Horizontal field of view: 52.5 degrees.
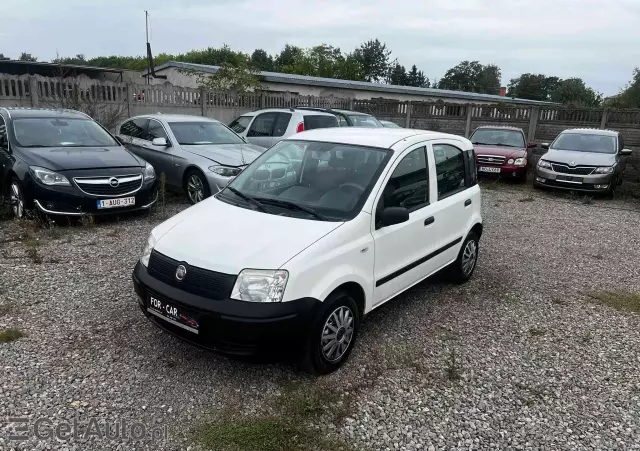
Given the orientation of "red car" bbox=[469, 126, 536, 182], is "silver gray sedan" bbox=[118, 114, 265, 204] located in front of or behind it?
in front

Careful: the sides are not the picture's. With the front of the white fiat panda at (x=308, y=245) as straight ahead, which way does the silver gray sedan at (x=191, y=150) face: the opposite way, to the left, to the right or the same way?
to the left

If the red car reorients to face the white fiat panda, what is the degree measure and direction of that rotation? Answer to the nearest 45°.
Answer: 0° — it already faces it

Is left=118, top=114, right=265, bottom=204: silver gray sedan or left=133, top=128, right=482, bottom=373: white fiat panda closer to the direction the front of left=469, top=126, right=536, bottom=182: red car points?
the white fiat panda

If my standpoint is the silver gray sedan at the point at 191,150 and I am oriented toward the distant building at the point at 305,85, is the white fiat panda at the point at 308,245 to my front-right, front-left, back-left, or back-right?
back-right

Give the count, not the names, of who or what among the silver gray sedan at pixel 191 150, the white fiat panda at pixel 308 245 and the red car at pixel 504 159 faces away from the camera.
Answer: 0

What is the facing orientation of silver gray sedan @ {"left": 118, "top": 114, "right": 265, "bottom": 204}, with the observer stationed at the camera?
facing the viewer and to the right of the viewer

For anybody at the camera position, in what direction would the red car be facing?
facing the viewer

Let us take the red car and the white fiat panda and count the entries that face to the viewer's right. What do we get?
0

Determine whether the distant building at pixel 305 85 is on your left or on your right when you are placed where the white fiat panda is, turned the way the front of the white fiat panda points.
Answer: on your right

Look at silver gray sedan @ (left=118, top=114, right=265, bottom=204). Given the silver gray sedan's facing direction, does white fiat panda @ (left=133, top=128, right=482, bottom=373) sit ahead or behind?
ahead

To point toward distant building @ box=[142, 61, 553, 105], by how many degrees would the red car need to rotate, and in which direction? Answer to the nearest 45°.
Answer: approximately 135° to its right

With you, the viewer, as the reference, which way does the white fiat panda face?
facing the viewer and to the left of the viewer

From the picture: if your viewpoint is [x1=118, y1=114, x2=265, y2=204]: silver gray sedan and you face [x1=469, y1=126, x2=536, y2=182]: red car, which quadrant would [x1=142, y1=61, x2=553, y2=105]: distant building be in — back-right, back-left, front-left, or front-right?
front-left

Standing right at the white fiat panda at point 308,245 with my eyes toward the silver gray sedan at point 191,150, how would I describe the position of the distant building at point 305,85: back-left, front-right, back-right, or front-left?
front-right

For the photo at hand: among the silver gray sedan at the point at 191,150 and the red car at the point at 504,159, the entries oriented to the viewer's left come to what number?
0
